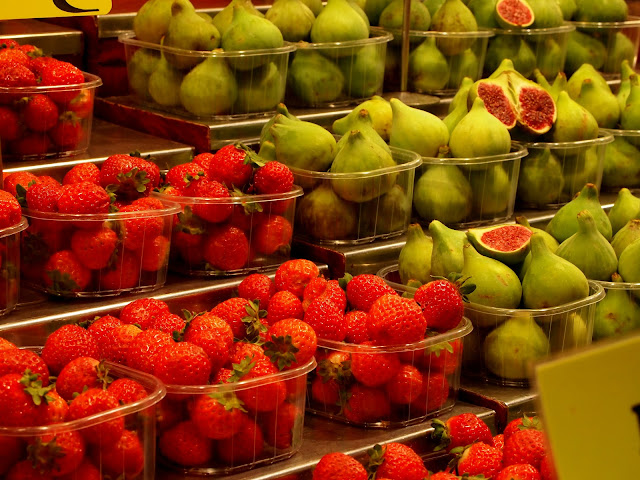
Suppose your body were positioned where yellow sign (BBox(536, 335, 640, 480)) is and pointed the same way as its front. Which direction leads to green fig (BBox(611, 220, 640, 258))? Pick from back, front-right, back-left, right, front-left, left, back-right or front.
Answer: back

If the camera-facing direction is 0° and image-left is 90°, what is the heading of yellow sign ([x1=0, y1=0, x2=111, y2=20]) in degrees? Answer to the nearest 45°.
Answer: approximately 0°

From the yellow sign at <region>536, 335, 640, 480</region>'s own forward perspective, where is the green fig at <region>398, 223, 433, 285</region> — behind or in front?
behind

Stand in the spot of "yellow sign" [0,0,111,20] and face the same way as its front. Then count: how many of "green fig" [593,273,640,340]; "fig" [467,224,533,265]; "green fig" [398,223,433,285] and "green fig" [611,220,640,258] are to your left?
4

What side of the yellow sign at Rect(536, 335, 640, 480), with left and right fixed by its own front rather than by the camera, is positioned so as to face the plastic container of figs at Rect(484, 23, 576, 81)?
back

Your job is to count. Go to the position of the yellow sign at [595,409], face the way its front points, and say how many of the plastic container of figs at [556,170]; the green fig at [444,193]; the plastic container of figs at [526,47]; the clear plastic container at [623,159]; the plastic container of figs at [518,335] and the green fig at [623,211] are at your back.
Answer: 6

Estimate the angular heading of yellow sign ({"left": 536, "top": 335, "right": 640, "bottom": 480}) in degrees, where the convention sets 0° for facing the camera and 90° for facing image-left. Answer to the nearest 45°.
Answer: approximately 0°

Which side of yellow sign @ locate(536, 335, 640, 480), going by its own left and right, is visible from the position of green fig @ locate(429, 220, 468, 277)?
back

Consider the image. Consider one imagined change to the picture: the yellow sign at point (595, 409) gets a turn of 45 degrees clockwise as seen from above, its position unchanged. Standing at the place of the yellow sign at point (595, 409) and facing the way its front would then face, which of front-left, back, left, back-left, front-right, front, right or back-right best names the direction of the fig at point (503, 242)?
back-right

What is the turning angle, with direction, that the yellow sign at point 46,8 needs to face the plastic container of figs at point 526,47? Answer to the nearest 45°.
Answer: approximately 135° to its left

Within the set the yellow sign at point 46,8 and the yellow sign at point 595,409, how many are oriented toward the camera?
2

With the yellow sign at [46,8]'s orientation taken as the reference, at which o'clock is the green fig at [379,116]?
The green fig is roughly at 8 o'clock from the yellow sign.

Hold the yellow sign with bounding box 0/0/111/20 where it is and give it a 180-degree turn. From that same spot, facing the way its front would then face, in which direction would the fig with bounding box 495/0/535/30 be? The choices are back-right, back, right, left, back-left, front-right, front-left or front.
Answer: front-right

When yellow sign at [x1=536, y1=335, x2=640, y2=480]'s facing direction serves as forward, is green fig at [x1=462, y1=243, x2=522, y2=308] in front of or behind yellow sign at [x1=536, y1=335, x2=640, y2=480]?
behind

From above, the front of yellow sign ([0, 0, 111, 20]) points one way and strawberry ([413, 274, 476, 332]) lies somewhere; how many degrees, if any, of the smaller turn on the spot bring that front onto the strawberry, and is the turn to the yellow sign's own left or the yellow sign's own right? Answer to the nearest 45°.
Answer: approximately 90° to the yellow sign's own left
